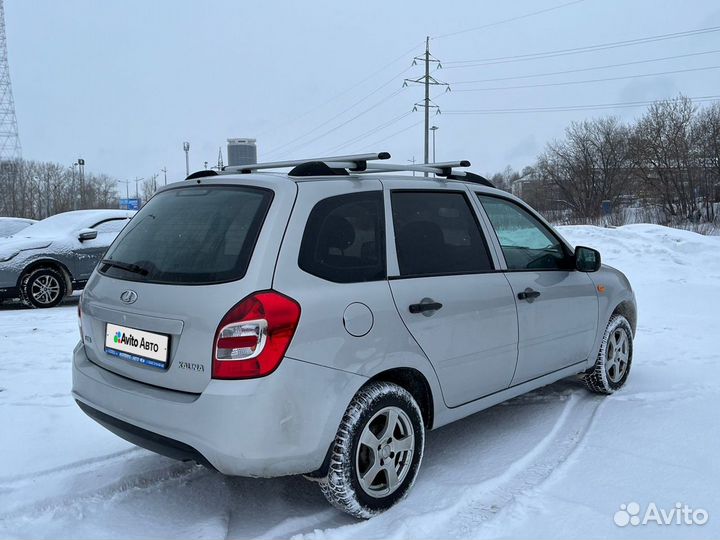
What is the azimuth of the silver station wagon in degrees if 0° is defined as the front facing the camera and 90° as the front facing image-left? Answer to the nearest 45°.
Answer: approximately 225°

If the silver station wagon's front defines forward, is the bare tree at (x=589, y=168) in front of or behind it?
in front

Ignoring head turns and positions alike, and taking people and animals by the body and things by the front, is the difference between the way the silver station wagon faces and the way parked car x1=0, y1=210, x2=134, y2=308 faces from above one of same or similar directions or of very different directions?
very different directions

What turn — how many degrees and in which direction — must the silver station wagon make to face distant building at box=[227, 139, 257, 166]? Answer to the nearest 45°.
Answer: approximately 45° to its left

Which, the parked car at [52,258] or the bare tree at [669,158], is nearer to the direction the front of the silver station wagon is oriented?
the bare tree

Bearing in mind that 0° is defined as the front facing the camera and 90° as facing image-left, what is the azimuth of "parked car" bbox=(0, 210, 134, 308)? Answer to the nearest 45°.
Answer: approximately 45°

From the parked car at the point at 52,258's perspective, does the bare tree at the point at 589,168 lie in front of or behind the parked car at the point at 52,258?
behind

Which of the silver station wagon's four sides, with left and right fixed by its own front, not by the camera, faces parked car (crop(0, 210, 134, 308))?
left

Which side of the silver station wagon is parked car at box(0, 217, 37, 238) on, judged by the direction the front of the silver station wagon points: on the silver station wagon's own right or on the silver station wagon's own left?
on the silver station wagon's own left

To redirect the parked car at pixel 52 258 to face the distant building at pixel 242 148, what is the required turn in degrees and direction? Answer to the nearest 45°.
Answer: approximately 135° to its right
